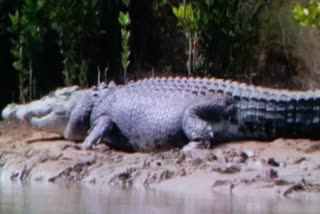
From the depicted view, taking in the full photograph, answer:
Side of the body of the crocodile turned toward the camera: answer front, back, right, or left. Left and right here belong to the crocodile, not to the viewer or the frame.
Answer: left
